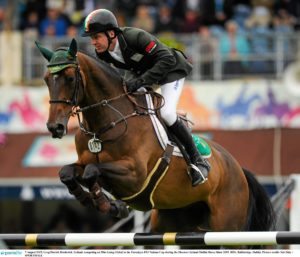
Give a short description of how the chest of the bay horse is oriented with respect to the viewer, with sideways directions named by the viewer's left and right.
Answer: facing the viewer and to the left of the viewer
